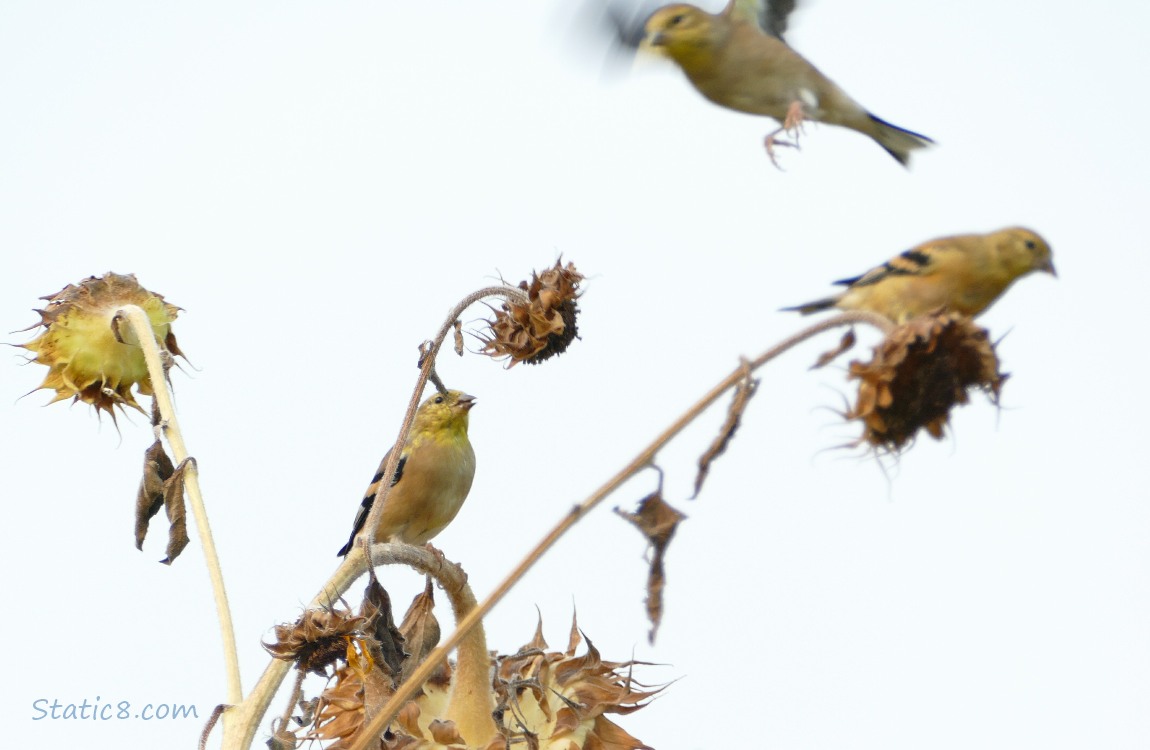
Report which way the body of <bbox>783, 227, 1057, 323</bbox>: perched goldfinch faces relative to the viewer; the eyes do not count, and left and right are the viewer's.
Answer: facing to the right of the viewer

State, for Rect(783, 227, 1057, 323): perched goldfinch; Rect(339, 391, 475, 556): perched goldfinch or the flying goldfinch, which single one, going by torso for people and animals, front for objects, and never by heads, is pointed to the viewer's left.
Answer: the flying goldfinch

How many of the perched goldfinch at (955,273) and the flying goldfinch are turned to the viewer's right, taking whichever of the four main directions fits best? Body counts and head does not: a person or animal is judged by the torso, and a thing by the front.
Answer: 1

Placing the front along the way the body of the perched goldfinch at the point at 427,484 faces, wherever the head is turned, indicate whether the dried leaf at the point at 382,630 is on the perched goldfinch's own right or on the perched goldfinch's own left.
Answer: on the perched goldfinch's own right

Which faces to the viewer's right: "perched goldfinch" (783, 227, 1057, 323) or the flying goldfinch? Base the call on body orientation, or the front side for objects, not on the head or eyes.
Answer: the perched goldfinch

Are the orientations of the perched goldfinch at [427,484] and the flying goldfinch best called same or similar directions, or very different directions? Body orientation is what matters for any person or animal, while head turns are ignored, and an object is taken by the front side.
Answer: very different directions

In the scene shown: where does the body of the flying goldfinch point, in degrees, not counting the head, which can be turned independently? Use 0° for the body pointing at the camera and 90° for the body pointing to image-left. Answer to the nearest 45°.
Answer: approximately 90°

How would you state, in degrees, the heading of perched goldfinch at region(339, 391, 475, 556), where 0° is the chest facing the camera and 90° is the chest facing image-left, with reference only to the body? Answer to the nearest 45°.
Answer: approximately 315°
